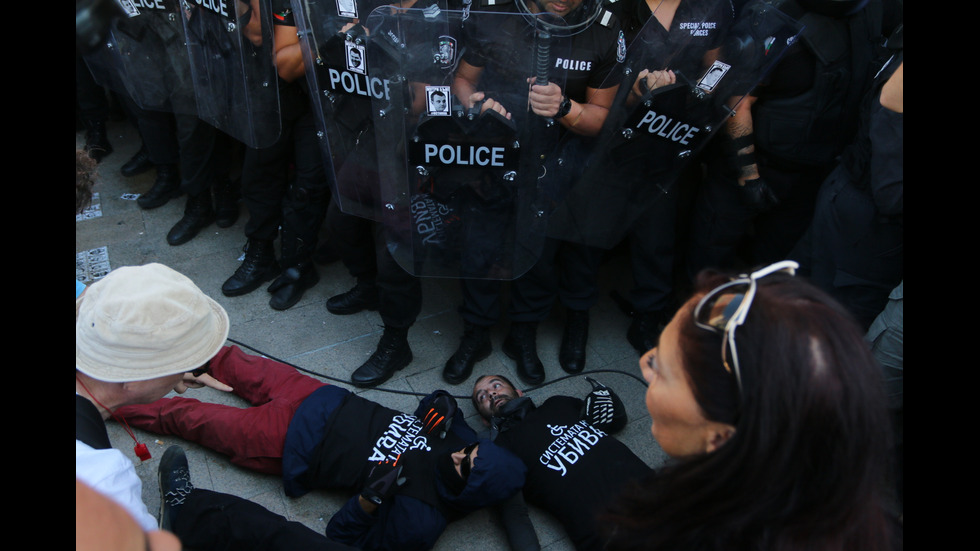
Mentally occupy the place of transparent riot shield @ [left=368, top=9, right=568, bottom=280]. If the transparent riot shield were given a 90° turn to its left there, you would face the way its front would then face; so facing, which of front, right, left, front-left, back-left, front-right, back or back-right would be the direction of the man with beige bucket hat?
back-right

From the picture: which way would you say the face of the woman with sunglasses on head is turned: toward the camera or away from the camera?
away from the camera

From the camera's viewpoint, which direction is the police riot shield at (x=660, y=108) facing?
toward the camera

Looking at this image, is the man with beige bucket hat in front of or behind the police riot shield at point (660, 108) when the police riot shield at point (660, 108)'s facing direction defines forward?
in front

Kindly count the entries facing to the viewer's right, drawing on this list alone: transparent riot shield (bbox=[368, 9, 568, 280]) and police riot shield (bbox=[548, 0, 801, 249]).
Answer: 0

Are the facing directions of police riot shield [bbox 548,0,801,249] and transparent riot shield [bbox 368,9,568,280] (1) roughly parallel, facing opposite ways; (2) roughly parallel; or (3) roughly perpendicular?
roughly parallel

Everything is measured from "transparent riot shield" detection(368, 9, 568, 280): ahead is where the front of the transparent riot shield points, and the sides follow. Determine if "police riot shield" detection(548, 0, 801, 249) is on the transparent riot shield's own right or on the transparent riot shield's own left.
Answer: on the transparent riot shield's own left

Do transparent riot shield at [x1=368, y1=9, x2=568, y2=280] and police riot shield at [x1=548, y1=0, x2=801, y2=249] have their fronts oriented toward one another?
no

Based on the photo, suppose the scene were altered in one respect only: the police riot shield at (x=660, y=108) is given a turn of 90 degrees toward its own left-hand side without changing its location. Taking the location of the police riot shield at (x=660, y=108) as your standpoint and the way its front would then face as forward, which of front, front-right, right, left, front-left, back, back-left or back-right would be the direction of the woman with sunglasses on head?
right

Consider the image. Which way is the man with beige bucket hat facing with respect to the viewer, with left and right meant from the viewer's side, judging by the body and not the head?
facing to the right of the viewer

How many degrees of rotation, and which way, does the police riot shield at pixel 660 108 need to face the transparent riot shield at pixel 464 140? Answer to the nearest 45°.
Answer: approximately 45° to its right

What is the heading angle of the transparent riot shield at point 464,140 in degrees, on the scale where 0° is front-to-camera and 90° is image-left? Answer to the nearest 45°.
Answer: approximately 0°

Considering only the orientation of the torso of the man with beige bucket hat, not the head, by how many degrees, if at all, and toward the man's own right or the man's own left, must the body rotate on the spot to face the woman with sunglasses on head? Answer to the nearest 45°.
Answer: approximately 45° to the man's own right
